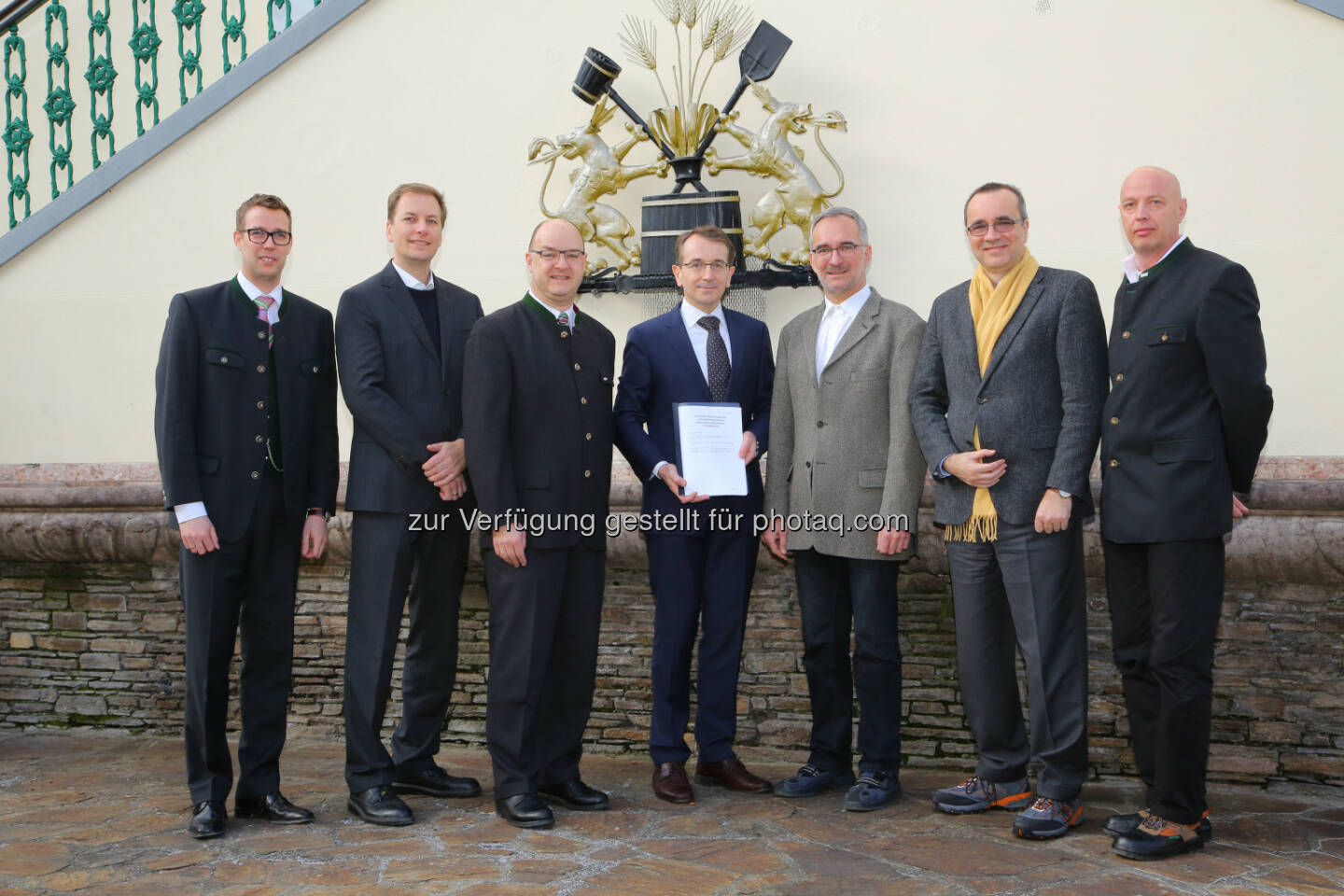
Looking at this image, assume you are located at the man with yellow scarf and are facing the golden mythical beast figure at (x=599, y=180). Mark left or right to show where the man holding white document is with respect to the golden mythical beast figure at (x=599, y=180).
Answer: left

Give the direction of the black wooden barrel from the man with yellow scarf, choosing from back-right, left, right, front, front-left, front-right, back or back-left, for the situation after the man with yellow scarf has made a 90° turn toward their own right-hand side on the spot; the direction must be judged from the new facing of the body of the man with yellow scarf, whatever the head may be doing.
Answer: front

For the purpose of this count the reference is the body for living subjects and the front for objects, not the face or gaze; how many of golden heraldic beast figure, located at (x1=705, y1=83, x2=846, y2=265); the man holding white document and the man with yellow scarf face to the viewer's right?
0

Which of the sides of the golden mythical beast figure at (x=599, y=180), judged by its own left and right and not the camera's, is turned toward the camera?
right

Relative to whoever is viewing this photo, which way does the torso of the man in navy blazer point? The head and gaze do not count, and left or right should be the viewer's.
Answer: facing the viewer and to the right of the viewer

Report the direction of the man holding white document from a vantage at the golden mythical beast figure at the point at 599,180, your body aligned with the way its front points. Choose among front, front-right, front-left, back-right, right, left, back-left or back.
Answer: right

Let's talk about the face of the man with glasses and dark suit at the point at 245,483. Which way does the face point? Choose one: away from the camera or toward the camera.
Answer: toward the camera

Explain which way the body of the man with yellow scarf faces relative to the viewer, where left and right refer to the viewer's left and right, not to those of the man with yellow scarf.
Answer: facing the viewer and to the left of the viewer

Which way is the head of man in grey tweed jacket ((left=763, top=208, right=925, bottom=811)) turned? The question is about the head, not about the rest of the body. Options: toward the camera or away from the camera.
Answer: toward the camera

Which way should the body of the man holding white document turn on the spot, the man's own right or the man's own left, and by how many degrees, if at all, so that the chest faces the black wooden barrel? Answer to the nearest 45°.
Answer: approximately 180°

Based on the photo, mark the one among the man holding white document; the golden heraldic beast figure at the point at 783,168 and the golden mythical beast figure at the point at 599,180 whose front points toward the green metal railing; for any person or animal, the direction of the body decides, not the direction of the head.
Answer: the golden heraldic beast figure at the point at 783,168

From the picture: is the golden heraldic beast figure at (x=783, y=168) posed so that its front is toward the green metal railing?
yes

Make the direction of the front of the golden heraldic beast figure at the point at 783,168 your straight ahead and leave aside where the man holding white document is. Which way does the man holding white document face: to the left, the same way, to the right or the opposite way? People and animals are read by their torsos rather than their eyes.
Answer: to the left

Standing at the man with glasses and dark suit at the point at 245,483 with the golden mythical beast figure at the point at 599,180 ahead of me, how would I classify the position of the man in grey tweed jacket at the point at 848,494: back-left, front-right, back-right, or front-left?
front-right

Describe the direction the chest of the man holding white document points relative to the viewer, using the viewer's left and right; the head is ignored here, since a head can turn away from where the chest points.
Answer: facing the viewer

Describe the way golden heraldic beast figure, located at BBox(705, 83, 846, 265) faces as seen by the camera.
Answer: facing to the left of the viewer
